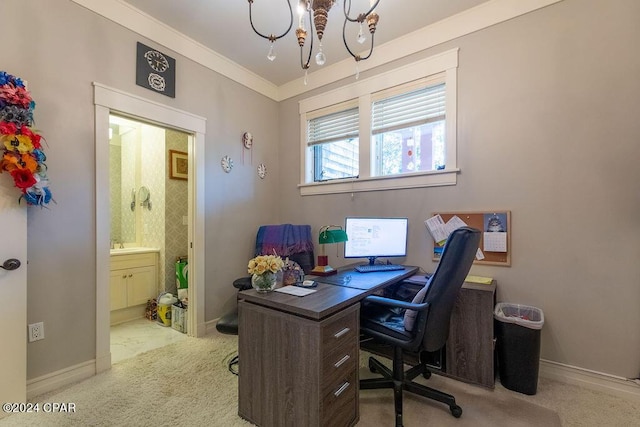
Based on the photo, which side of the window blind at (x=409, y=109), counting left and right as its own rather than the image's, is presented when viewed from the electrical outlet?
front

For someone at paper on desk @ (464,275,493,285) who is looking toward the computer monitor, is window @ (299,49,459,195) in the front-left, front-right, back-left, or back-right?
front-right

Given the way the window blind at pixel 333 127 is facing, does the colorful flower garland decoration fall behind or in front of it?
in front

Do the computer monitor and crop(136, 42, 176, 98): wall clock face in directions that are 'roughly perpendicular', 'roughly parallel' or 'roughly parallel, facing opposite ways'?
roughly perpendicular

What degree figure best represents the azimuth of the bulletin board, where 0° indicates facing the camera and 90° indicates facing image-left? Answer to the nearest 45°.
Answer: approximately 0°

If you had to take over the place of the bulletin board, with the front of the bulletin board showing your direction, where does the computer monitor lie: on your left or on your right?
on your right

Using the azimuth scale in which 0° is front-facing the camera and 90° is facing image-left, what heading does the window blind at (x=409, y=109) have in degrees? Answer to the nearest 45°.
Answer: approximately 45°

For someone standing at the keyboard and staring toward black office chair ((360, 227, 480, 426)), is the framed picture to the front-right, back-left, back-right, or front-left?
back-right

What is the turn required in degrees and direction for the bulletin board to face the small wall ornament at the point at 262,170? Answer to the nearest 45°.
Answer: approximately 90° to its right

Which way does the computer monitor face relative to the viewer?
toward the camera

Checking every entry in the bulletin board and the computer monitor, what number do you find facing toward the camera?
2

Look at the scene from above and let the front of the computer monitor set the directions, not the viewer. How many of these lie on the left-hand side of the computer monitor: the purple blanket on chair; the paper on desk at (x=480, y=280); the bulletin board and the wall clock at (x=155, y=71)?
2

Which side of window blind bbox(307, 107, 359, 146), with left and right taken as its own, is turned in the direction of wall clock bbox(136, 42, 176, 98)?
front
